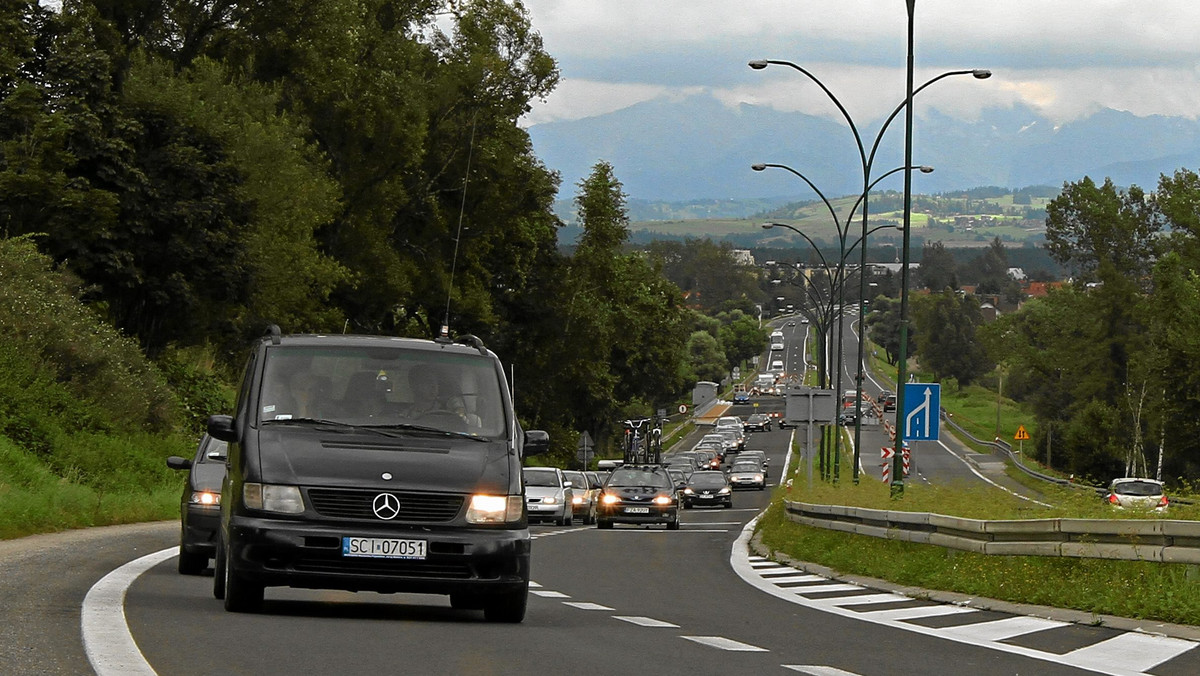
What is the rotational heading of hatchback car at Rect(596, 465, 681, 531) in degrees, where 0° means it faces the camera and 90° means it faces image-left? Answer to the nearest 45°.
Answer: approximately 0°

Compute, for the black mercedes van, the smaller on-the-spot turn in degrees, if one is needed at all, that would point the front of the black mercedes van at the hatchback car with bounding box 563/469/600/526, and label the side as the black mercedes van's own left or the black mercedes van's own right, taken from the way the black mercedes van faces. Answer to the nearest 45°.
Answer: approximately 180°

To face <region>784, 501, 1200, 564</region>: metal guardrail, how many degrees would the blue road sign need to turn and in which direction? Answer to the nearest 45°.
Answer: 0° — it already faces it

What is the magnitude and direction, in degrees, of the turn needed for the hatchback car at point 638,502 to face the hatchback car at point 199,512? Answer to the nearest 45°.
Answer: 0° — it already faces it

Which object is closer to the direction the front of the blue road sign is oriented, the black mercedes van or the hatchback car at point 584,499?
the black mercedes van

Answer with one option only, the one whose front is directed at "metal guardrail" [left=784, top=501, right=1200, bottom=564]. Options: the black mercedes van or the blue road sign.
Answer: the blue road sign
